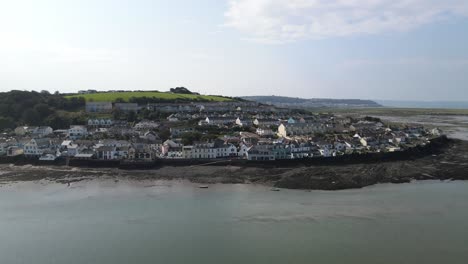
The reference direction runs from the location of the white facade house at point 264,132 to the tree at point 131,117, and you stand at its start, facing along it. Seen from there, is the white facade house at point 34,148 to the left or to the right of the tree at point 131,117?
left

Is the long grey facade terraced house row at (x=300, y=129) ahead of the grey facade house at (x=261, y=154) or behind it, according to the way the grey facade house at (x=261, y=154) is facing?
behind

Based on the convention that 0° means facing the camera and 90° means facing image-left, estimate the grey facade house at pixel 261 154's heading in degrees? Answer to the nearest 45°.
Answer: approximately 0°

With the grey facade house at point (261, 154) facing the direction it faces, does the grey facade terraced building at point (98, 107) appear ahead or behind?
behind

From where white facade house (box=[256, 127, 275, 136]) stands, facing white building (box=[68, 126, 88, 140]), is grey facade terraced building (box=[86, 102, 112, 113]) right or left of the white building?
right

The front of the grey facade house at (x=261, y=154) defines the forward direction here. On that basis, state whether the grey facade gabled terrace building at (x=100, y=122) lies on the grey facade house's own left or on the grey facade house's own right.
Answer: on the grey facade house's own right

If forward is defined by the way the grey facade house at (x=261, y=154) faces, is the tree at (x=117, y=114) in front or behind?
behind

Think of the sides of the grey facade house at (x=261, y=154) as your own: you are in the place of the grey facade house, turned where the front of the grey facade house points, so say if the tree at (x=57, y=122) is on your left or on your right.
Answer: on your right

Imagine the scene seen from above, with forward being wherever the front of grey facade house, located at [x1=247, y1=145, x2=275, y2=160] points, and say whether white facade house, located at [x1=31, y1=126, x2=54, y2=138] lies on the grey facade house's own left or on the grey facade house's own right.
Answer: on the grey facade house's own right

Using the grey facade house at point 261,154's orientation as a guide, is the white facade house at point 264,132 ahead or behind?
behind

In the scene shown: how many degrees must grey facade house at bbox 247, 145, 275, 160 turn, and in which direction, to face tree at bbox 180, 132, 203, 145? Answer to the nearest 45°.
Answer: approximately 135° to its right
